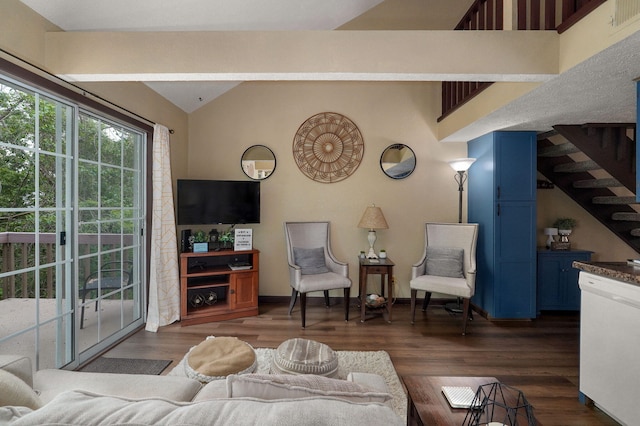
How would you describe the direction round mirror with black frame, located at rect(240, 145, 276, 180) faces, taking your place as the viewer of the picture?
facing the viewer

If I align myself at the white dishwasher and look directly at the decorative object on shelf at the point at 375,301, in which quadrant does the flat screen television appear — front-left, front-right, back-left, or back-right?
front-left

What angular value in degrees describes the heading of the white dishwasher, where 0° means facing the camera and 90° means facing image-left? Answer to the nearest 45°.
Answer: approximately 45°

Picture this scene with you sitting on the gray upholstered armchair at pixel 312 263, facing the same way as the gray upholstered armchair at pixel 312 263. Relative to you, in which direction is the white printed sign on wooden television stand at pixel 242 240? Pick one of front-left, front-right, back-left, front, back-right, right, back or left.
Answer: back-right

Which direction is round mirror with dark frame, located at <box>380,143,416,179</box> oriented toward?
toward the camera

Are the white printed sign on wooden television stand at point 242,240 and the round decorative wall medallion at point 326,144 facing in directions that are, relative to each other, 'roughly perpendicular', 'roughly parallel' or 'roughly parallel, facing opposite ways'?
roughly parallel

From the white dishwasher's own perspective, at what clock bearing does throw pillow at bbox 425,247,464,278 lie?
The throw pillow is roughly at 3 o'clock from the white dishwasher.

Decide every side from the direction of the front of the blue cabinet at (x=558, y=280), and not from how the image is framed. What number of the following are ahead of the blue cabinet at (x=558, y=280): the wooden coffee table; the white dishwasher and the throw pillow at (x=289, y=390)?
3

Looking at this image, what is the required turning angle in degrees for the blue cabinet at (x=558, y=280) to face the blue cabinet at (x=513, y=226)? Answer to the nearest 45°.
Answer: approximately 45° to its right

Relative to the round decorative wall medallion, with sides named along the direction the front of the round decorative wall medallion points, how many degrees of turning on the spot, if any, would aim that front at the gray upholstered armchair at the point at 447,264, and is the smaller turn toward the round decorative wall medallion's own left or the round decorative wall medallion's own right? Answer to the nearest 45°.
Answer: approximately 90° to the round decorative wall medallion's own left

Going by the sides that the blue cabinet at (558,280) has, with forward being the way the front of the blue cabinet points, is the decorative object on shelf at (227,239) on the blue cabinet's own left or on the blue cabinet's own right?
on the blue cabinet's own right

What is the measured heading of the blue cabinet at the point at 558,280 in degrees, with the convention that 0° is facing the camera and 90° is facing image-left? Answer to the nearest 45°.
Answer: approximately 0°

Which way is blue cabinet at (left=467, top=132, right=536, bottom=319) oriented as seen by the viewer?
toward the camera

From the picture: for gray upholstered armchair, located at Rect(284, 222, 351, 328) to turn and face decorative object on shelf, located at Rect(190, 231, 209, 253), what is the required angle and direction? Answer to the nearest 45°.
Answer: approximately 135° to its right
